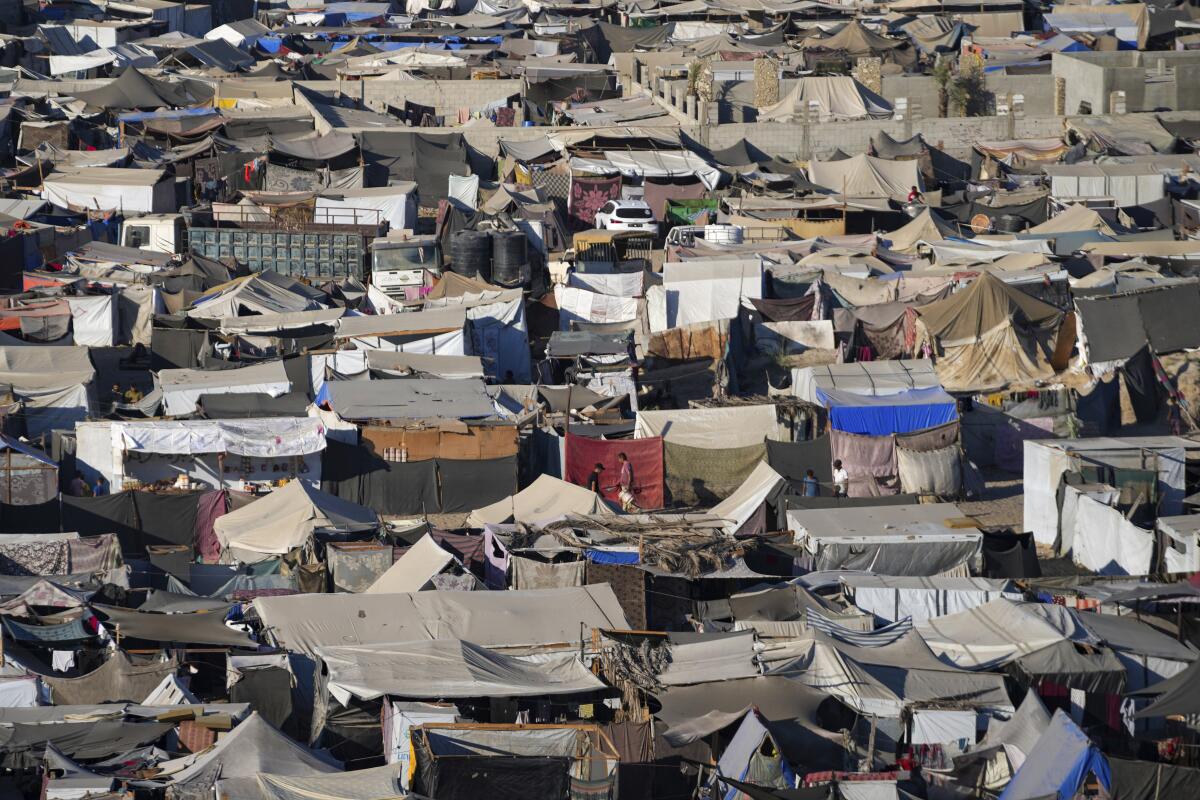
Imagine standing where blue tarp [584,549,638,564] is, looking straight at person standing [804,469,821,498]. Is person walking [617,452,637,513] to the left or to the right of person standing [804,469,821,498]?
left

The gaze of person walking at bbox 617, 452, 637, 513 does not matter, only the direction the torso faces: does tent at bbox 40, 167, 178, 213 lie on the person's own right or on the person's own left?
on the person's own right

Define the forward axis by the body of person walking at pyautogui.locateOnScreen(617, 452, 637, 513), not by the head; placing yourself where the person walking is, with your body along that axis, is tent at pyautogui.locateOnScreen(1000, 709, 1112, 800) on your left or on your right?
on your left
